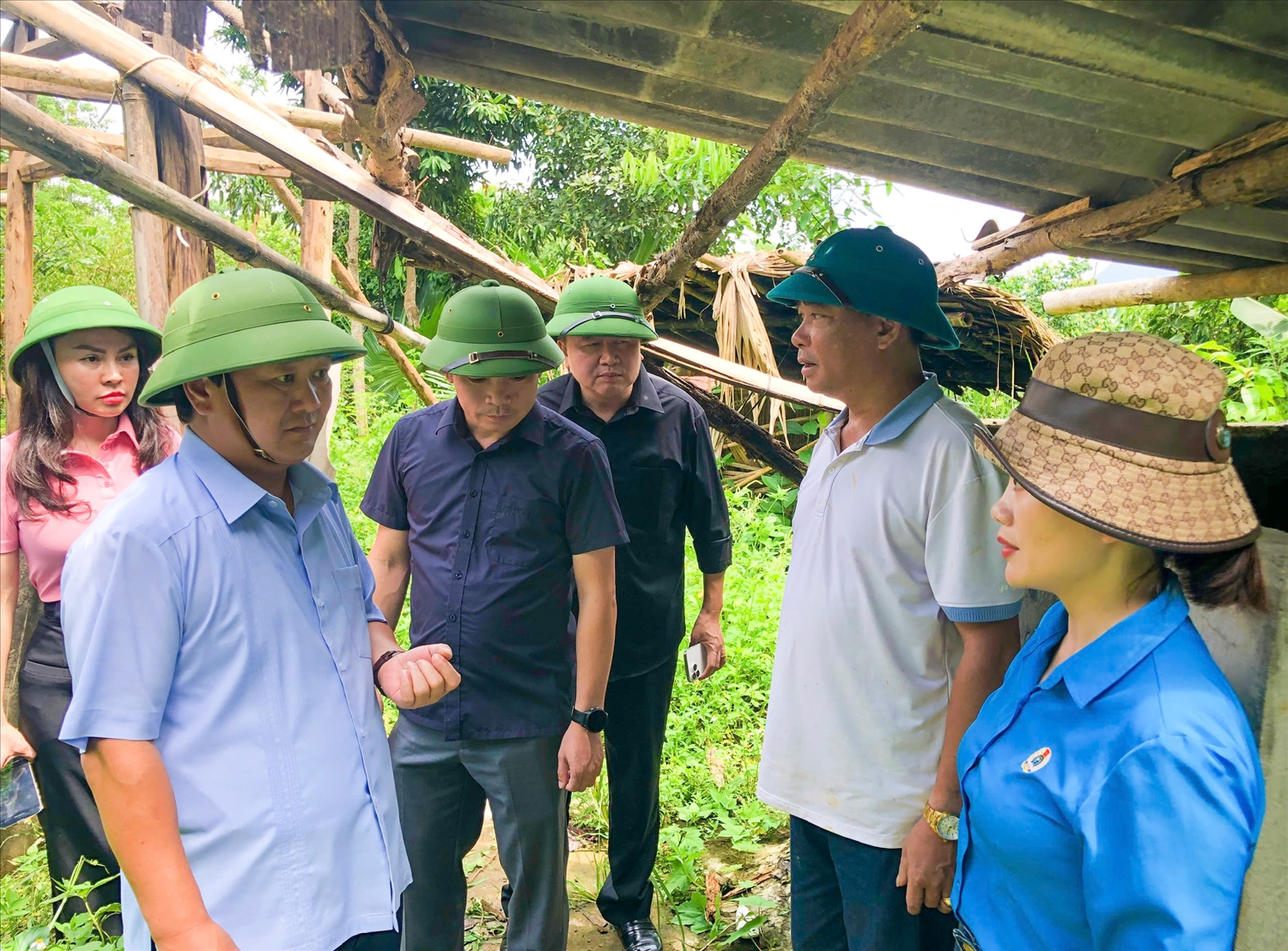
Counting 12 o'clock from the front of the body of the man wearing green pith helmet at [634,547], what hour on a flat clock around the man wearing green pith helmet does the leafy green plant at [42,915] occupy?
The leafy green plant is roughly at 2 o'clock from the man wearing green pith helmet.

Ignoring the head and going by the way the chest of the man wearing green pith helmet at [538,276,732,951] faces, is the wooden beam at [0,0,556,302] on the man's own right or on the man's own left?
on the man's own right

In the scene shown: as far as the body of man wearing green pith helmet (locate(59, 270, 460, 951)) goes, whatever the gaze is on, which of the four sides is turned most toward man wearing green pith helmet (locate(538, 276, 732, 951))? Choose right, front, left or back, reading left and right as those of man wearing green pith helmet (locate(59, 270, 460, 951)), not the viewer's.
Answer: left

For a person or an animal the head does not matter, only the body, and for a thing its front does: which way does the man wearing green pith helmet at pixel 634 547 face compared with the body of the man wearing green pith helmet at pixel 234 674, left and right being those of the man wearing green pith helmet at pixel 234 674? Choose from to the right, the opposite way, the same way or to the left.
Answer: to the right

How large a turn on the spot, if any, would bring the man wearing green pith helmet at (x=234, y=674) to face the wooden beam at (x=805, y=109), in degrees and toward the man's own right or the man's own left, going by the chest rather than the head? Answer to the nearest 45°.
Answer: approximately 45° to the man's own left

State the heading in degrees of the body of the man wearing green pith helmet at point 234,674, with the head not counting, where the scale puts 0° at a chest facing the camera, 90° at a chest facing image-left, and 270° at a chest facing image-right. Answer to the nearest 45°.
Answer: approximately 315°

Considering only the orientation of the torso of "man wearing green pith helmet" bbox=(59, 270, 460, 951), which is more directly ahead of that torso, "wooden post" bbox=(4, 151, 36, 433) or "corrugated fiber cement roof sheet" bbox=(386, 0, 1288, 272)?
the corrugated fiber cement roof sheet
